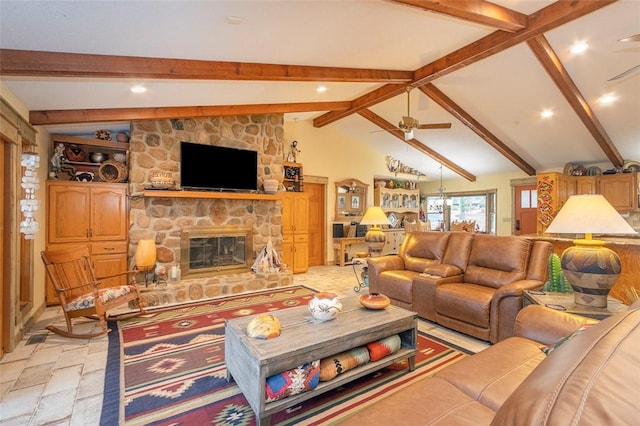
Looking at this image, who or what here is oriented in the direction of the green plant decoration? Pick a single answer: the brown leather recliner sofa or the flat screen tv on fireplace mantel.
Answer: the flat screen tv on fireplace mantel

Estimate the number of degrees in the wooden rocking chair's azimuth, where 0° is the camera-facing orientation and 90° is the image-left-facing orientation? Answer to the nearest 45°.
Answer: approximately 315°

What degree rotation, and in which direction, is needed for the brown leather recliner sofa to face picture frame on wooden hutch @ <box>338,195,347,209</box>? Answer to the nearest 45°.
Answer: approximately 90° to its right

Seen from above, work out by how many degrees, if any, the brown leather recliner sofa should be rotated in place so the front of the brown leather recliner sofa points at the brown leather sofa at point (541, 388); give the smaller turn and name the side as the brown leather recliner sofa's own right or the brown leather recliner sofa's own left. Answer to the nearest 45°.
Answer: approximately 45° to the brown leather recliner sofa's own left

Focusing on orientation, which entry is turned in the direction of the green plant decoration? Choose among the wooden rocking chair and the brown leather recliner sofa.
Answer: the wooden rocking chair

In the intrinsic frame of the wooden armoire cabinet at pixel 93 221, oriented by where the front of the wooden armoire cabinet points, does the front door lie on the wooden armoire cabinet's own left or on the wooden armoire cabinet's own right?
on the wooden armoire cabinet's own left

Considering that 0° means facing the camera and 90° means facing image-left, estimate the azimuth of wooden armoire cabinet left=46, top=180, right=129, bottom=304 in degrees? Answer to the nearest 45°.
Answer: approximately 0°

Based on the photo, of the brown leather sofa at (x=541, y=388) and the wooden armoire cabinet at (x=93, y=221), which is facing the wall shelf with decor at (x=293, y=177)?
the brown leather sofa

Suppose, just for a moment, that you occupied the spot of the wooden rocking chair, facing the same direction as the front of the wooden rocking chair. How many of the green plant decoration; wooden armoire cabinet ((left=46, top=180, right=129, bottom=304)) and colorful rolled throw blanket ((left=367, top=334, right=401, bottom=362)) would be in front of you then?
2

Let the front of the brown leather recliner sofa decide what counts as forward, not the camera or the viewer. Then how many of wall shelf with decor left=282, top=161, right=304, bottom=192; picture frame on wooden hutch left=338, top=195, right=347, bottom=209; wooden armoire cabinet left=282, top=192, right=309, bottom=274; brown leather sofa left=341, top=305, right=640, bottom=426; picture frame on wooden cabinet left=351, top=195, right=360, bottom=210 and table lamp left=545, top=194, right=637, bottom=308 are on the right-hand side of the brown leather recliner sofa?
4

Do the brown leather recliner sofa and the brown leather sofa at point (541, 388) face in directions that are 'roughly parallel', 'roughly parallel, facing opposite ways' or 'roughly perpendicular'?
roughly perpendicular

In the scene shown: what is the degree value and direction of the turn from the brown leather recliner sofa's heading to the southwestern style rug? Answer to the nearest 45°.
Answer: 0° — it already faces it
